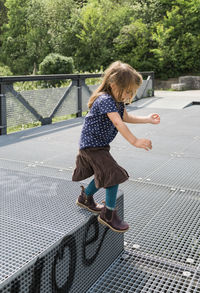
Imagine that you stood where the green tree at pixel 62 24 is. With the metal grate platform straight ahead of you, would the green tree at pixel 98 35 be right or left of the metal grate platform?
left

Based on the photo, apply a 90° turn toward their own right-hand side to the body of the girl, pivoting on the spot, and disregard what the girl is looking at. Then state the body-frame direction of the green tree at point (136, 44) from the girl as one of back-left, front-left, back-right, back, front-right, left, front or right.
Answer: back

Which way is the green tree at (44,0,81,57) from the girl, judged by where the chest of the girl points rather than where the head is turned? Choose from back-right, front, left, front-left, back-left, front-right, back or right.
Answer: left

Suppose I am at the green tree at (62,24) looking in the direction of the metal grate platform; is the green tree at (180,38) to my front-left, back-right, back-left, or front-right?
front-left

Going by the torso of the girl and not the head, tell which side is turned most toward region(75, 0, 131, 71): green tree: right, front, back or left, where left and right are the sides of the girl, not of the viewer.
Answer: left

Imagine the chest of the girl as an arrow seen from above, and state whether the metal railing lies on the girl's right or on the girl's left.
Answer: on the girl's left

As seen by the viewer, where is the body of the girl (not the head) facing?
to the viewer's right

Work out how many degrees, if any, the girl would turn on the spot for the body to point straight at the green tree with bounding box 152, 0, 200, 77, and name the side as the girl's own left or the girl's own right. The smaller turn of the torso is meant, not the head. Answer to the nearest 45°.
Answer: approximately 90° to the girl's own left
